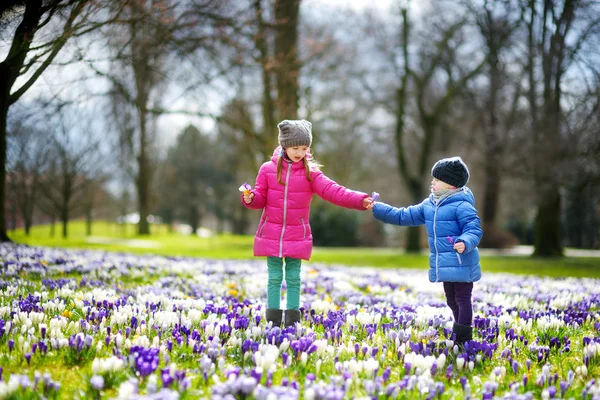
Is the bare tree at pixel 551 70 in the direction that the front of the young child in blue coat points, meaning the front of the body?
no

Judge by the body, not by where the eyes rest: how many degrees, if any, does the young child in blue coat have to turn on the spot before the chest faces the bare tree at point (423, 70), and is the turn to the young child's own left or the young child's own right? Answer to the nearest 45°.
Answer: approximately 135° to the young child's own right

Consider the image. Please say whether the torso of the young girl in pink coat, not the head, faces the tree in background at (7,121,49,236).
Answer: no

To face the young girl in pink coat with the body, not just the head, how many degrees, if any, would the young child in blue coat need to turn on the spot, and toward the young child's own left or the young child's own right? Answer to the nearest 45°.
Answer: approximately 45° to the young child's own right

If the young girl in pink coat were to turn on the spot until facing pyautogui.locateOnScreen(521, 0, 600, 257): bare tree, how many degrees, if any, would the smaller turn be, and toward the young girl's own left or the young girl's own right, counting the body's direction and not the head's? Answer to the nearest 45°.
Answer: approximately 135° to the young girl's own left

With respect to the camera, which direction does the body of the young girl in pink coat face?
toward the camera

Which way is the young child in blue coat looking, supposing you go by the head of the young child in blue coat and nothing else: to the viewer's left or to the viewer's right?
to the viewer's left

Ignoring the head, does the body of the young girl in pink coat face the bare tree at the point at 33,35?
no

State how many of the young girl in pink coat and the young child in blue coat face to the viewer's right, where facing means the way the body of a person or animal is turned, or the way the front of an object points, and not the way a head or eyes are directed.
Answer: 0

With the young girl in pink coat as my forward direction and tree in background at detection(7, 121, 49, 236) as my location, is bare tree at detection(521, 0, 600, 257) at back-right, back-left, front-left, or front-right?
front-left

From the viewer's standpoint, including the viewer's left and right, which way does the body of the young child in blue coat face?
facing the viewer and to the left of the viewer

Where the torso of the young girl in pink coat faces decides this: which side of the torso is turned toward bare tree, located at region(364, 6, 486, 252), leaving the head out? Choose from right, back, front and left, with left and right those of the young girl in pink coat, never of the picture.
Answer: back
